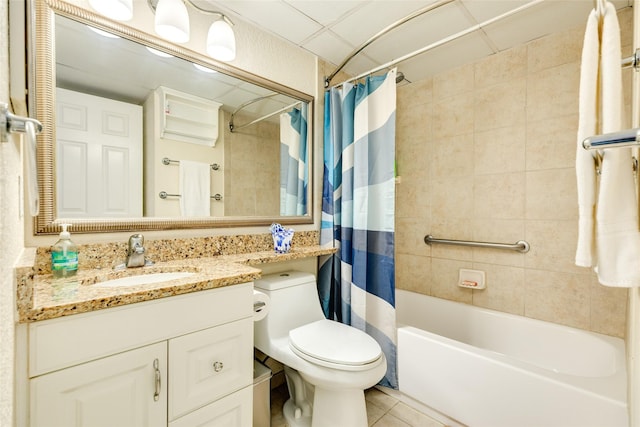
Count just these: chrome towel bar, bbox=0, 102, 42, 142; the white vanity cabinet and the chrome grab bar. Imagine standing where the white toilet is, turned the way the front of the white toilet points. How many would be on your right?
2

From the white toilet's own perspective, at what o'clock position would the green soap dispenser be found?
The green soap dispenser is roughly at 4 o'clock from the white toilet.

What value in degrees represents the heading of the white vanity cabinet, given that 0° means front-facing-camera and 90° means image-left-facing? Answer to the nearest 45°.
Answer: approximately 315°

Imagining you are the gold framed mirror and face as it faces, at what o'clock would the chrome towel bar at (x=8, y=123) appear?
The chrome towel bar is roughly at 2 o'clock from the gold framed mirror.

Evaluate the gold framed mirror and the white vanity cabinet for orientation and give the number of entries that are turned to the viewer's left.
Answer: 0

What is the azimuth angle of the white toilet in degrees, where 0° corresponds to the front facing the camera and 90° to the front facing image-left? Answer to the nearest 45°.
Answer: approximately 315°
